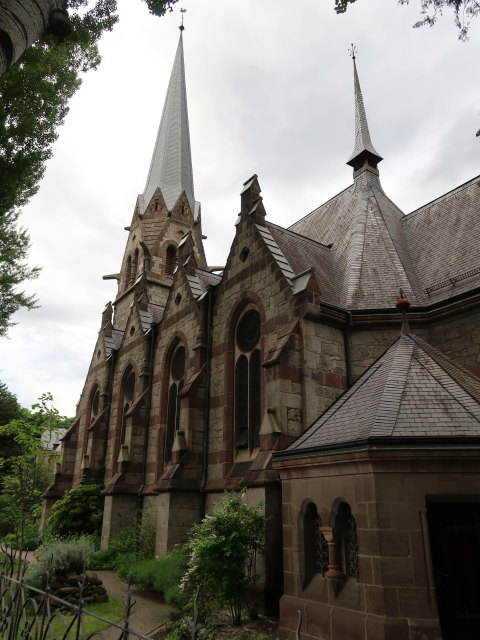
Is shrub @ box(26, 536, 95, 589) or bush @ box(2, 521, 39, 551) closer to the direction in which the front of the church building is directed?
the bush

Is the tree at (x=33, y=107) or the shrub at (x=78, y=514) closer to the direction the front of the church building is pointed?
the shrub

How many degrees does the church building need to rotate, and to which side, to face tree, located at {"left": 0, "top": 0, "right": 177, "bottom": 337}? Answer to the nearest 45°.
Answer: approximately 90° to its left

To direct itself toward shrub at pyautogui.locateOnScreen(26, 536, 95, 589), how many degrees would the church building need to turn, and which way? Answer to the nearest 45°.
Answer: approximately 45° to its left

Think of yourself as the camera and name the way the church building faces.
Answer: facing away from the viewer and to the left of the viewer

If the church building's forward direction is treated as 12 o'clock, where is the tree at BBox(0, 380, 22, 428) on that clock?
The tree is roughly at 12 o'clock from the church building.

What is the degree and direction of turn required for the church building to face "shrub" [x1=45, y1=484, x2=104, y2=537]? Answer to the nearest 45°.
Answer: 0° — it already faces it
